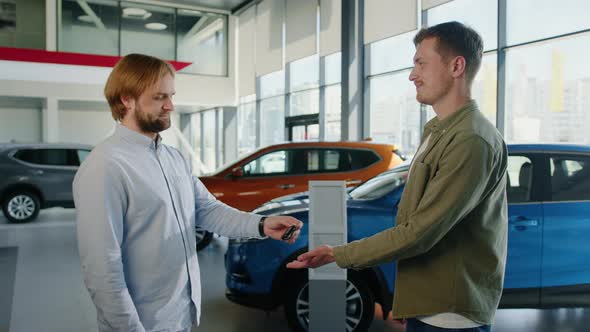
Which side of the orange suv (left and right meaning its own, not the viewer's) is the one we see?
left

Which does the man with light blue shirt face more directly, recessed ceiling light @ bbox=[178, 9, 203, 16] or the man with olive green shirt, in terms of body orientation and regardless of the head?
the man with olive green shirt

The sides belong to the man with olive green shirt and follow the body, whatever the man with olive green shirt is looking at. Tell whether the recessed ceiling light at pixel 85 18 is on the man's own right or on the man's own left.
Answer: on the man's own right

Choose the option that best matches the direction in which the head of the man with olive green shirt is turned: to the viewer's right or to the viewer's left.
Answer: to the viewer's left

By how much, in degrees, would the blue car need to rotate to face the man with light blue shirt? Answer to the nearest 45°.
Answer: approximately 45° to its left

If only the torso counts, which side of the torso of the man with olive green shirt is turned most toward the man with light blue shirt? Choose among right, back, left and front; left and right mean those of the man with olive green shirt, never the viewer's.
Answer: front

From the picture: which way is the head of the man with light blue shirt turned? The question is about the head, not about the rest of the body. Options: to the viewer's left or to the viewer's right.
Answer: to the viewer's right

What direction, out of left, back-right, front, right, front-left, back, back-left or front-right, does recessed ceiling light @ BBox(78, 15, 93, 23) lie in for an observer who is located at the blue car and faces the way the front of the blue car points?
front-right

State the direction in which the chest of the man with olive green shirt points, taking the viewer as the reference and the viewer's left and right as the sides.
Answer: facing to the left of the viewer

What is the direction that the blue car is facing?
to the viewer's left
